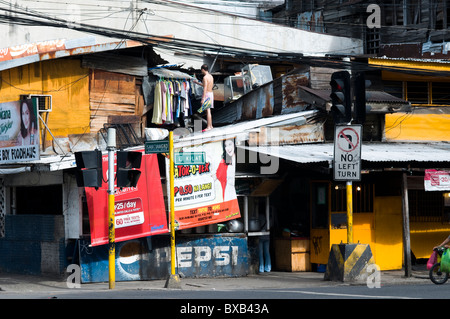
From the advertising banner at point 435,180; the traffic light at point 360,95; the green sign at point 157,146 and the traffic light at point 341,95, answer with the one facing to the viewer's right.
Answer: the traffic light at point 360,95

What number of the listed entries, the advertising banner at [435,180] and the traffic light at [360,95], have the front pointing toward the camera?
1

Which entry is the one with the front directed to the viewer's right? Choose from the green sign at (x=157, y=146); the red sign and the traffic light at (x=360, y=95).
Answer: the traffic light

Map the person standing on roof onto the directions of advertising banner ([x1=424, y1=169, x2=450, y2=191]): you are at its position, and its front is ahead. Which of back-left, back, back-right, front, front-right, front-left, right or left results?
right

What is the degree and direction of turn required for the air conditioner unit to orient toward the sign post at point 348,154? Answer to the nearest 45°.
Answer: approximately 45° to its left

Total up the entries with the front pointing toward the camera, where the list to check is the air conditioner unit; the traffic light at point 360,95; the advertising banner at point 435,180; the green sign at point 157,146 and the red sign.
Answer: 4

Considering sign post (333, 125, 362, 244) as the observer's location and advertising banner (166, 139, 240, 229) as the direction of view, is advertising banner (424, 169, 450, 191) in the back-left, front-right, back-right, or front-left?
back-right

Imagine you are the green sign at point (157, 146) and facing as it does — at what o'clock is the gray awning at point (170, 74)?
The gray awning is roughly at 6 o'clock from the green sign.

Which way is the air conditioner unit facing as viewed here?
toward the camera

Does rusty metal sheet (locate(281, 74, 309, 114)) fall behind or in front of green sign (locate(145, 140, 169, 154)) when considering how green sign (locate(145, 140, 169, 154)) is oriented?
behind

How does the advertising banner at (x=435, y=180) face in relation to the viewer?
toward the camera

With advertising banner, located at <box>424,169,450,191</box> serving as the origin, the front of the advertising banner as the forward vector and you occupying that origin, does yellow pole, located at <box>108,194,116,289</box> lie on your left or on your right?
on your right

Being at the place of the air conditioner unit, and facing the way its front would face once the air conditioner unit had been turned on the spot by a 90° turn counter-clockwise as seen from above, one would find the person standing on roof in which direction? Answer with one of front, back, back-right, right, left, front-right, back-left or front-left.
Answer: front
